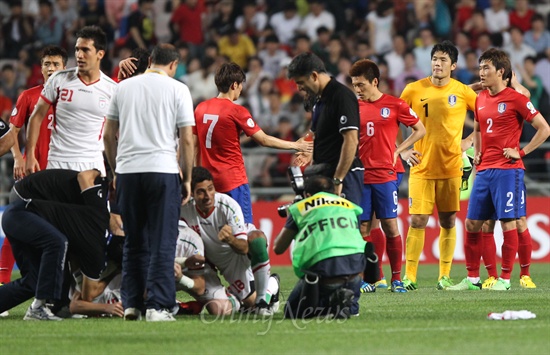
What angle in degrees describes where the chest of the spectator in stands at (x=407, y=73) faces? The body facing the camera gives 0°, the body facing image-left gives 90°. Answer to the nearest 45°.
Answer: approximately 0°

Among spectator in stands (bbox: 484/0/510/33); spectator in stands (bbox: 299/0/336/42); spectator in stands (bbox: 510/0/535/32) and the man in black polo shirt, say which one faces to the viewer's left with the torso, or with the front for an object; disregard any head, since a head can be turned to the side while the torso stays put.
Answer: the man in black polo shirt

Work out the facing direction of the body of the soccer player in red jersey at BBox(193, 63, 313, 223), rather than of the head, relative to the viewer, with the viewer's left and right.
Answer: facing away from the viewer and to the right of the viewer

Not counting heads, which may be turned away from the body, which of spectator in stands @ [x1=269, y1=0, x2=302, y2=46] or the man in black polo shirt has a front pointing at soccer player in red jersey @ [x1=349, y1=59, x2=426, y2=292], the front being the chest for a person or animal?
the spectator in stands

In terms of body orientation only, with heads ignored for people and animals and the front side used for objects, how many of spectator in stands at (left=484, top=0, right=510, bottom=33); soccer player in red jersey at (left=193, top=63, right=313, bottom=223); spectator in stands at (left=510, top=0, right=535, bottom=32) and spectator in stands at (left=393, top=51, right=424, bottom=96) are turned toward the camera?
3

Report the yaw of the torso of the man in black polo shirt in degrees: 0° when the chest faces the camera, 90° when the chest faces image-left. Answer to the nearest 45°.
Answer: approximately 90°

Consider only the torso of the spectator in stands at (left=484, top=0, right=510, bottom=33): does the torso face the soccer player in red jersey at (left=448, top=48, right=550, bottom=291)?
yes
